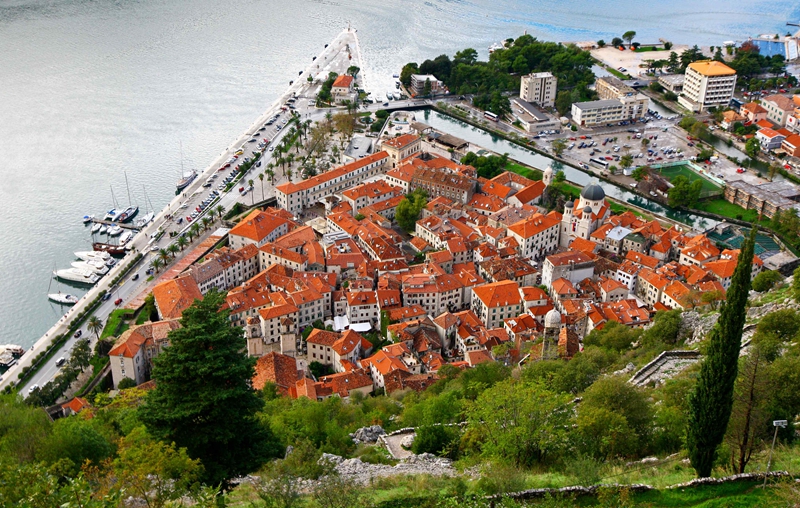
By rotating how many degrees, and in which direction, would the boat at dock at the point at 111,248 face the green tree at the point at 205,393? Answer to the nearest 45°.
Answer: approximately 90° to its left

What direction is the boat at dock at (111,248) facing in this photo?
to the viewer's left

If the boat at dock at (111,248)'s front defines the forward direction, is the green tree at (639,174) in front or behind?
behind

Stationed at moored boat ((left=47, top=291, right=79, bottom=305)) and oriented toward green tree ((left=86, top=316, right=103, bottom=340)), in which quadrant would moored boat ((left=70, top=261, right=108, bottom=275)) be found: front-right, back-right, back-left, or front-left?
back-left

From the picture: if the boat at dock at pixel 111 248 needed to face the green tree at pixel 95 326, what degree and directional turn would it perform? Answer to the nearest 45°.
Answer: approximately 90° to its left

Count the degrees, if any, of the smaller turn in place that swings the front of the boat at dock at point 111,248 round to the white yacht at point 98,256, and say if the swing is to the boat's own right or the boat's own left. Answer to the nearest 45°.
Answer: approximately 45° to the boat's own left

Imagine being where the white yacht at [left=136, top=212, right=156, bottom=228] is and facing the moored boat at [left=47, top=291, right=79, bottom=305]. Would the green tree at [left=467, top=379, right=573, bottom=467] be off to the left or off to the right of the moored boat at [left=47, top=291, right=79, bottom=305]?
left

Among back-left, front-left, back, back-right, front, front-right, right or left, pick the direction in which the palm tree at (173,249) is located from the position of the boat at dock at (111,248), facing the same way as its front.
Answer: back-left

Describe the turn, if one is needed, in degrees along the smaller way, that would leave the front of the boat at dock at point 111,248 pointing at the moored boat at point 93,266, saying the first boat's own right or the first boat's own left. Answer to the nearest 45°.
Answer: approximately 45° to the first boat's own left

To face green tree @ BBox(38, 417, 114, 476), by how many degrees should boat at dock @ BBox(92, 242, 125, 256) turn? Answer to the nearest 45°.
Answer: approximately 90° to its left

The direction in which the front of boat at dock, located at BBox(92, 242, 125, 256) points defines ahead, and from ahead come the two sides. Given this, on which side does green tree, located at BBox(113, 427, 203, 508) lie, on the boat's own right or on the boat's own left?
on the boat's own left

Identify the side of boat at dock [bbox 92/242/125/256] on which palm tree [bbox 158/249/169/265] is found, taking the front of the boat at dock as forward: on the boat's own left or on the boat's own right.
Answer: on the boat's own left
